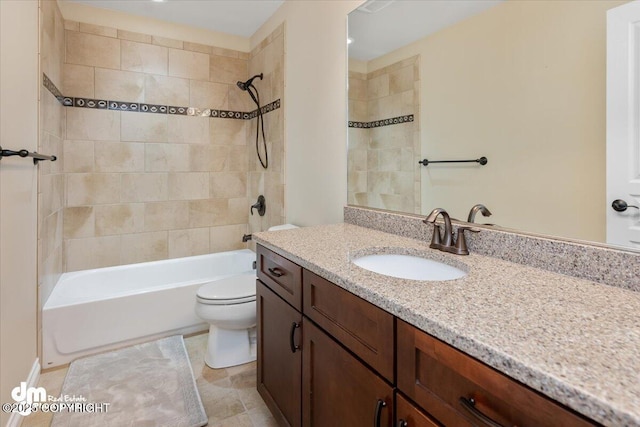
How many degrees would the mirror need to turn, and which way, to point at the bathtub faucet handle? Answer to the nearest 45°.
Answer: approximately 90° to its right

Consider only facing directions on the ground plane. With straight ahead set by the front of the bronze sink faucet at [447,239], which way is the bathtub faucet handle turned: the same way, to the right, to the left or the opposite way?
the same way

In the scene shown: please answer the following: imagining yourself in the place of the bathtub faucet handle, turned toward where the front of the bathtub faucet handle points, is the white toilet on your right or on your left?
on your left

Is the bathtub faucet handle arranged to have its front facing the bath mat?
no

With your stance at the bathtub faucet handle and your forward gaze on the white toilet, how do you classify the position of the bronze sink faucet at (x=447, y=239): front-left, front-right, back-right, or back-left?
front-left

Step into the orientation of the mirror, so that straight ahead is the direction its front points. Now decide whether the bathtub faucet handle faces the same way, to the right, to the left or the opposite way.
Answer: the same way

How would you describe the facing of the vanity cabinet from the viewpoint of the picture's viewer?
facing the viewer and to the left of the viewer

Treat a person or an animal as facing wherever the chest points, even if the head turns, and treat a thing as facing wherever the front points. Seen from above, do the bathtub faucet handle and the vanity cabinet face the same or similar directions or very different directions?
same or similar directions

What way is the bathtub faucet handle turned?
to the viewer's left

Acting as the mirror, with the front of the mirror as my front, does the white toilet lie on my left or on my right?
on my right
